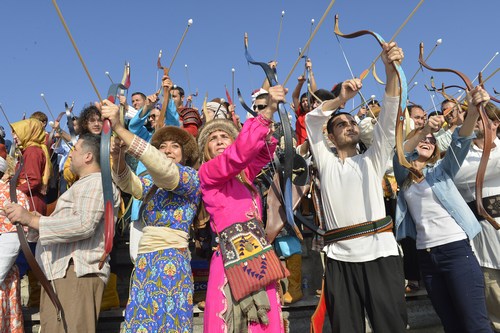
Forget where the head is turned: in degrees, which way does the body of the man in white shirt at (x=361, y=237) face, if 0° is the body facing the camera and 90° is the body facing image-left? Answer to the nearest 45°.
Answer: approximately 0°

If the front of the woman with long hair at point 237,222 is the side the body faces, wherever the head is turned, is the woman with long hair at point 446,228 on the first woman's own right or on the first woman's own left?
on the first woman's own left

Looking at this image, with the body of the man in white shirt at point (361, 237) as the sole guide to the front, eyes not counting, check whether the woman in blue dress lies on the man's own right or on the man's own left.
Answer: on the man's own right

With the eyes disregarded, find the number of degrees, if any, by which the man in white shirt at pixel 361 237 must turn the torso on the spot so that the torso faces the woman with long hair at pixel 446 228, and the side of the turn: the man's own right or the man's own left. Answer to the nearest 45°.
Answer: approximately 135° to the man's own left

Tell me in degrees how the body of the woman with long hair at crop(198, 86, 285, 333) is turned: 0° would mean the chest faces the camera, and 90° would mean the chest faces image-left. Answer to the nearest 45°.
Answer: approximately 315°

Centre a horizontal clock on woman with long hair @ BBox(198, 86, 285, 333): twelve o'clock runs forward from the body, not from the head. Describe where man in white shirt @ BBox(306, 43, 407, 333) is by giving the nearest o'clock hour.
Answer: The man in white shirt is roughly at 10 o'clock from the woman with long hair.

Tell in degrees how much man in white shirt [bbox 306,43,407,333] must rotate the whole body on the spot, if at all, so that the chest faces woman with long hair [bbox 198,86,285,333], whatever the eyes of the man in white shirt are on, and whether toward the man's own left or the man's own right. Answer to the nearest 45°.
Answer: approximately 45° to the man's own right
